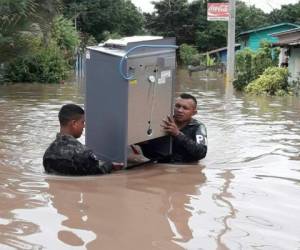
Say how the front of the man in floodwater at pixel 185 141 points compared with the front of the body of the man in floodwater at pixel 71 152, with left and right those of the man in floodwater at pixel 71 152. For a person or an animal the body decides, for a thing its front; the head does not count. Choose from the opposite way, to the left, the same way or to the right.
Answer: the opposite way

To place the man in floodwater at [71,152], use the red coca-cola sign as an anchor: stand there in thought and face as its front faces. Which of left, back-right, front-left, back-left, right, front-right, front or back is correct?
front

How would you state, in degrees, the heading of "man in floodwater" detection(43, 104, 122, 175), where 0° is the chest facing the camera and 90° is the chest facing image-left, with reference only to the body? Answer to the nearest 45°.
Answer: approximately 225°

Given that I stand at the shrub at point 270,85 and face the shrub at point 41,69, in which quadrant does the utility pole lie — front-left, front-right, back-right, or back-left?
front-right

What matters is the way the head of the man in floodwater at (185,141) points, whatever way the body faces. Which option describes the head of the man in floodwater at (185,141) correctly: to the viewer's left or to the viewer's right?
to the viewer's left

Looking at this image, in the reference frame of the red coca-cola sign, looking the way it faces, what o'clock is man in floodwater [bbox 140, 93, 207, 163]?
The man in floodwater is roughly at 12 o'clock from the red coca-cola sign.

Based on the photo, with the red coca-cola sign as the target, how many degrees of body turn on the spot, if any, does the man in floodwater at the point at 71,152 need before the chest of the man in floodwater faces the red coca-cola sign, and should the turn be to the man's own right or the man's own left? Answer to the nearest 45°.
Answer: approximately 45° to the man's own left

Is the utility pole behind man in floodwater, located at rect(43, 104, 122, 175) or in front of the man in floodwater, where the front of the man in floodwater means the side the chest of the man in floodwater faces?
in front

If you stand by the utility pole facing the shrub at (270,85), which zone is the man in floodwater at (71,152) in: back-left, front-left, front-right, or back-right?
front-right

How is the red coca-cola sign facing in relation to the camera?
toward the camera

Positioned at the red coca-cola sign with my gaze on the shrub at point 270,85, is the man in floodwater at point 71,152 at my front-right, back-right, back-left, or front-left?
front-right

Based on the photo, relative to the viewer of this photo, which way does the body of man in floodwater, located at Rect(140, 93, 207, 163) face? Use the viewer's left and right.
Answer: facing the viewer and to the left of the viewer

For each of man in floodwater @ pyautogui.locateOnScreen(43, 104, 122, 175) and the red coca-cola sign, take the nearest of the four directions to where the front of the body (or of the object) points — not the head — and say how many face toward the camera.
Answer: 1

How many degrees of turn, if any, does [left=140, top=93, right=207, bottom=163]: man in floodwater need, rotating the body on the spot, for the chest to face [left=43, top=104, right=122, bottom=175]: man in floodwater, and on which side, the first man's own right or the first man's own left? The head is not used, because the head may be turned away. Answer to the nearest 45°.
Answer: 0° — they already face them

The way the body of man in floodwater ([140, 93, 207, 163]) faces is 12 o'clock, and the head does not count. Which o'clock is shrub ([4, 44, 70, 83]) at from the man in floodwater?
The shrub is roughly at 4 o'clock from the man in floodwater.
